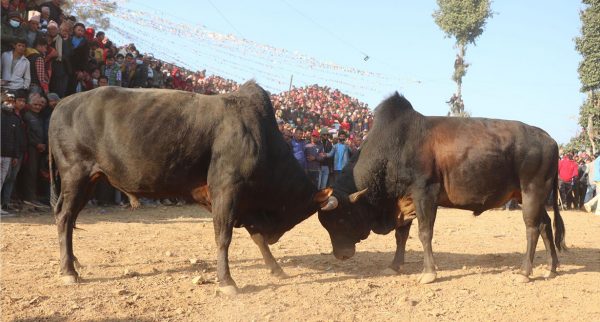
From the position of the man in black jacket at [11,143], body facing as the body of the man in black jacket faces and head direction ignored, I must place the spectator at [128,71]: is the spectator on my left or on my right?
on my left

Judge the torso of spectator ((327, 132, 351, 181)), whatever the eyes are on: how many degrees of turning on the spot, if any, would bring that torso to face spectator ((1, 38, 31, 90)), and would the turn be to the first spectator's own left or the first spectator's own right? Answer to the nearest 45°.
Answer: approximately 45° to the first spectator's own right

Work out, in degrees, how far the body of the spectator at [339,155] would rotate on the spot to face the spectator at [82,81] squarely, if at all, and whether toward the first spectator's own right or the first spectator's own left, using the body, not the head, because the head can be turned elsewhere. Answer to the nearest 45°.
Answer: approximately 45° to the first spectator's own right

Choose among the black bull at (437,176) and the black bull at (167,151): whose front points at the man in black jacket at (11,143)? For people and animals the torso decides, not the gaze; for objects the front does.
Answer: the black bull at (437,176)

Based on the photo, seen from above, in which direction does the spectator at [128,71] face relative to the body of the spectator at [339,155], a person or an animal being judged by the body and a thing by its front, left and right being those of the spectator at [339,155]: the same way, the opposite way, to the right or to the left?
the same way

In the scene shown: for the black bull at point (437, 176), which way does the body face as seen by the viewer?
to the viewer's left

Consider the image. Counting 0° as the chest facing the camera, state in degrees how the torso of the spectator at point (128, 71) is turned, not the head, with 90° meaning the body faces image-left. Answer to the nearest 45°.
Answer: approximately 315°

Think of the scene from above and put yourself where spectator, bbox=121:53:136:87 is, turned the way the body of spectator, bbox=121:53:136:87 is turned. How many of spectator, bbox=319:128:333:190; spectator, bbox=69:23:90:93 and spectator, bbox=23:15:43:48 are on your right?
2

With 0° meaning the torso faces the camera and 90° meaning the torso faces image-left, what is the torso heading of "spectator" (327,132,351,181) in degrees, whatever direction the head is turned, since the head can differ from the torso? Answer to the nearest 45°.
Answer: approximately 0°

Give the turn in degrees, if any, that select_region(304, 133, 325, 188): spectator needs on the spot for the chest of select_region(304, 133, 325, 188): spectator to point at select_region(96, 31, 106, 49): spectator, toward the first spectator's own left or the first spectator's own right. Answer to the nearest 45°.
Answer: approximately 90° to the first spectator's own right

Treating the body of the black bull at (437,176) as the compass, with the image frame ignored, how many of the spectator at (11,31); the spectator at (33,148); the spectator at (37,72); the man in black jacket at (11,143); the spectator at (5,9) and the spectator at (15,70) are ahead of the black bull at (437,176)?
6
